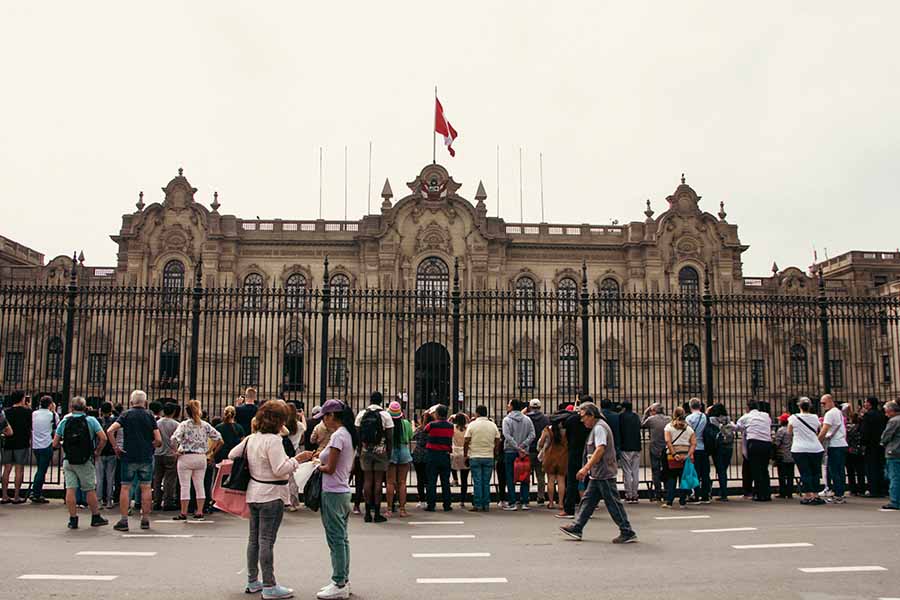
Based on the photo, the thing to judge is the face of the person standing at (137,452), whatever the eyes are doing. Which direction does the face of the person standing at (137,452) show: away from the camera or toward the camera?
away from the camera

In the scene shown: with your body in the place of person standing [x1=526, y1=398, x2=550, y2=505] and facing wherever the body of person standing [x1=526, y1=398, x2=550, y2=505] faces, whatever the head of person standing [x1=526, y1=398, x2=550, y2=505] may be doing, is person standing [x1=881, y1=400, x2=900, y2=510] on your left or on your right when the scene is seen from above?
on your right

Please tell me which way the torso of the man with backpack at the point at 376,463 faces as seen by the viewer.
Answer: away from the camera

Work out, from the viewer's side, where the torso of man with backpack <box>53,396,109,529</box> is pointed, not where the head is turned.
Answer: away from the camera

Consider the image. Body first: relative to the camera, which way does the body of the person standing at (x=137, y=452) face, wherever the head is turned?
away from the camera

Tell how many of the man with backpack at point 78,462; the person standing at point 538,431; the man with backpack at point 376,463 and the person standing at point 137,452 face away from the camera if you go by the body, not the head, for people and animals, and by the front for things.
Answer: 4

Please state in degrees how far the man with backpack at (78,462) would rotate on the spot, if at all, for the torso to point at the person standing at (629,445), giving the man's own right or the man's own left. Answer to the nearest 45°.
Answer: approximately 90° to the man's own right

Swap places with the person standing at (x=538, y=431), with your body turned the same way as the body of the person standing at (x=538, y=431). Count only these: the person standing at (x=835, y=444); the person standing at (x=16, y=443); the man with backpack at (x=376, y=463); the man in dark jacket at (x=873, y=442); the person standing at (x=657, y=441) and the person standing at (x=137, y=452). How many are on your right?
3

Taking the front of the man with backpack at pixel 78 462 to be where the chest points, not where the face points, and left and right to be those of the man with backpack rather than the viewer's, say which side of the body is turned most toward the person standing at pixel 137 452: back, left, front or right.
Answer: right

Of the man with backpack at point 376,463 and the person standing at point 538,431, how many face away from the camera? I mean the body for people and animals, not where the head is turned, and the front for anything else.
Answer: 2

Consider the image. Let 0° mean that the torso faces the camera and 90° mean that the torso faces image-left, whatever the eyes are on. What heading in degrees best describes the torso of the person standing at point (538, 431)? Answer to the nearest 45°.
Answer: approximately 180°

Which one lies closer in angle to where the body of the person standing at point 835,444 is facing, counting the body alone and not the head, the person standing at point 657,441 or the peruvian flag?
the peruvian flag

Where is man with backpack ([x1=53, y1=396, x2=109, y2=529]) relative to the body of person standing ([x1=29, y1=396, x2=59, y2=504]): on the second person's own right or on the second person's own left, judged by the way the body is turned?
on the second person's own right

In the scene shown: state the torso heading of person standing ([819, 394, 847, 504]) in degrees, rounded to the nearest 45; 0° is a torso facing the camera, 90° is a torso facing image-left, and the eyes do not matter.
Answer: approximately 135°

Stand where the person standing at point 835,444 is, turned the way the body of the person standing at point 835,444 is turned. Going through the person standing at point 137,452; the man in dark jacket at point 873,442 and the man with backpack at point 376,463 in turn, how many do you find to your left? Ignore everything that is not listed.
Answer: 2

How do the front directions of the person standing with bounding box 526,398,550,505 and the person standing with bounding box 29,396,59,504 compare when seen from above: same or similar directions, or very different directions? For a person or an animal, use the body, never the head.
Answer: same or similar directions
